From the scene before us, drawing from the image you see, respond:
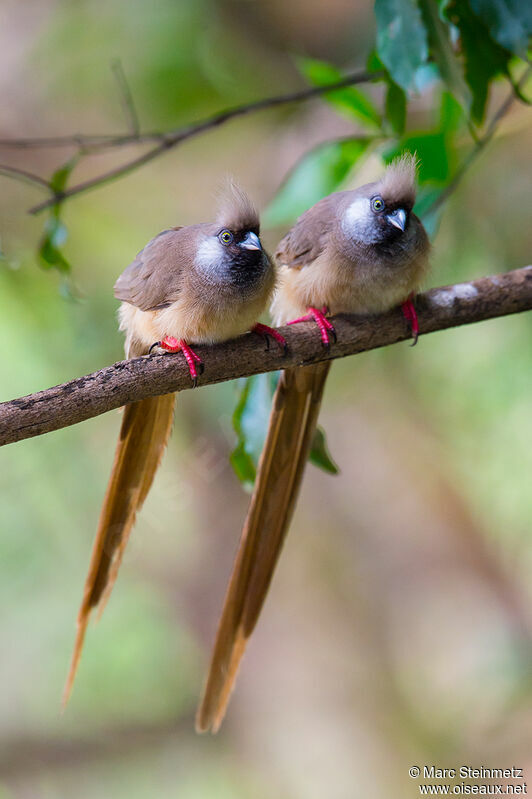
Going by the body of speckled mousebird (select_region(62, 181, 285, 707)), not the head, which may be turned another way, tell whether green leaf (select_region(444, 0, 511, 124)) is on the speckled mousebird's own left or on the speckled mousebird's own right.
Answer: on the speckled mousebird's own left

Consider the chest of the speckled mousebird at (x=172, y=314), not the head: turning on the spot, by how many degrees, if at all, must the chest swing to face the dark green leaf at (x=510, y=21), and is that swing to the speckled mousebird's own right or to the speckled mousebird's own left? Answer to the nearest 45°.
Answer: approximately 45° to the speckled mousebird's own left

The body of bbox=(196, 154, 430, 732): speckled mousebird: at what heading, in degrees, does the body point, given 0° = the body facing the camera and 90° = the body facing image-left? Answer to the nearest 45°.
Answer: approximately 315°

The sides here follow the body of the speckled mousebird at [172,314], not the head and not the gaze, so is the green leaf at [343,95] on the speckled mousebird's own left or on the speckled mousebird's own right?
on the speckled mousebird's own left

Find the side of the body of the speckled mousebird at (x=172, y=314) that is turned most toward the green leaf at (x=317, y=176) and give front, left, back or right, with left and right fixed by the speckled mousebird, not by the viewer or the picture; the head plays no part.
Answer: left

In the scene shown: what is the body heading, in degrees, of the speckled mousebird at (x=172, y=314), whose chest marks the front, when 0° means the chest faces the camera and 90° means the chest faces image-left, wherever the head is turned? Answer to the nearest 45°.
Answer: approximately 315°

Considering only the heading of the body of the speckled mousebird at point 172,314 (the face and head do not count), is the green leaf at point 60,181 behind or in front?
behind
